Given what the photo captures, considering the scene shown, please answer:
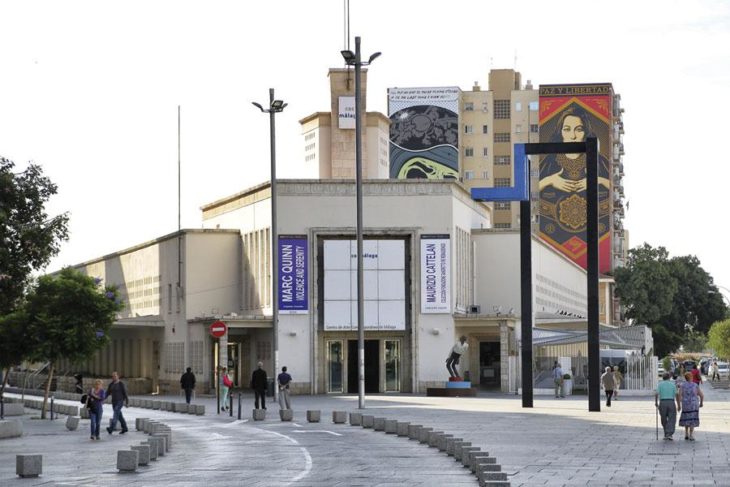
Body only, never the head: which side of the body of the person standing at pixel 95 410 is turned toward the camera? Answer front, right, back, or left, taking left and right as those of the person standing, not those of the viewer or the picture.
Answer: front

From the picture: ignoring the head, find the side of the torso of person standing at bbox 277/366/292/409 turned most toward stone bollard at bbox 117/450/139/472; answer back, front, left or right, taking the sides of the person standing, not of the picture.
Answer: back

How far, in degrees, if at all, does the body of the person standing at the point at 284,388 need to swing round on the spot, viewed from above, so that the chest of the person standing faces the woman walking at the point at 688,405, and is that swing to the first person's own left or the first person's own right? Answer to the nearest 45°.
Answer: approximately 135° to the first person's own right

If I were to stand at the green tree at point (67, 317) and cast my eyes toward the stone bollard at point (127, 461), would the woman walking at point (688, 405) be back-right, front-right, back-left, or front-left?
front-left

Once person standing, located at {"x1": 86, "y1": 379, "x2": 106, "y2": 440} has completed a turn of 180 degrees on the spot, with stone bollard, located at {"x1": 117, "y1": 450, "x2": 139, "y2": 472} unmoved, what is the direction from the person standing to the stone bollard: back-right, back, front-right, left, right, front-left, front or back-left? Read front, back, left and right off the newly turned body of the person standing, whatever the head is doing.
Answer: back

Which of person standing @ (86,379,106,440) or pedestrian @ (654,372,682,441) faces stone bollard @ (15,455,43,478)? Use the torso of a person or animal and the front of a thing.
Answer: the person standing

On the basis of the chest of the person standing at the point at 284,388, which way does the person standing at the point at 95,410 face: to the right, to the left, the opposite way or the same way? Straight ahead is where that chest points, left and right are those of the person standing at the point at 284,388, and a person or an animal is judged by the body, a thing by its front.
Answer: the opposite way

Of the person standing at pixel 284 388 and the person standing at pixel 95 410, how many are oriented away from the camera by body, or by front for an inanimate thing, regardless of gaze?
1
